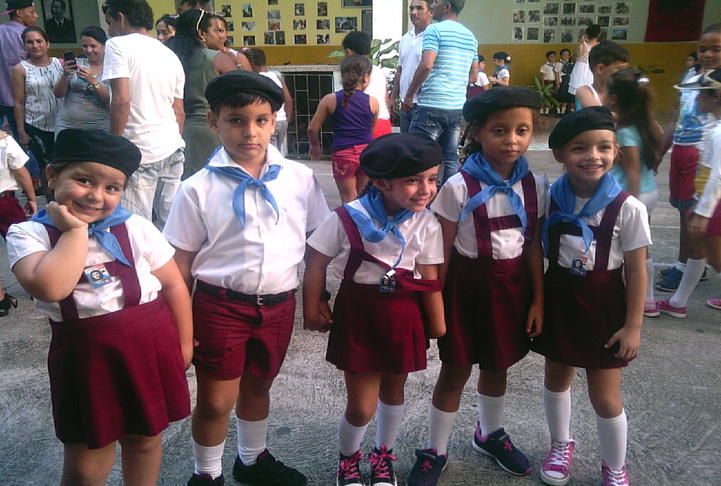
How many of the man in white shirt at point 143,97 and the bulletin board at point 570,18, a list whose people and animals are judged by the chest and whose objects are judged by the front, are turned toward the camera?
1

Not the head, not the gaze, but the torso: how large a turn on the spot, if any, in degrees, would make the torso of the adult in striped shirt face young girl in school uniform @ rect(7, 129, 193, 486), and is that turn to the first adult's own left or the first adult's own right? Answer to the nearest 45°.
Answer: approximately 135° to the first adult's own left

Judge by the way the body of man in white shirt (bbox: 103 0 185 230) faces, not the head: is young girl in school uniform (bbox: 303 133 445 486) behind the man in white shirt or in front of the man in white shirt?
behind

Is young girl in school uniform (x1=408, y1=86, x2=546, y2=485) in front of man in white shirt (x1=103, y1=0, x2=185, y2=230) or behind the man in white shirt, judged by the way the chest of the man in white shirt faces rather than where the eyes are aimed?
behind

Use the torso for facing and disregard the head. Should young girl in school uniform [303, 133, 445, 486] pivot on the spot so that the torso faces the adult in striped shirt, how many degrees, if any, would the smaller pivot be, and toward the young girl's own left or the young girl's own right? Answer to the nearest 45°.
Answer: approximately 180°

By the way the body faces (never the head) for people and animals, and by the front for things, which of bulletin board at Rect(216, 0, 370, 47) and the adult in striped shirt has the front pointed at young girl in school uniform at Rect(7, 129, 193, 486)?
the bulletin board

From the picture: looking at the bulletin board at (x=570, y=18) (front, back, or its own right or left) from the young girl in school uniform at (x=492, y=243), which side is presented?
front

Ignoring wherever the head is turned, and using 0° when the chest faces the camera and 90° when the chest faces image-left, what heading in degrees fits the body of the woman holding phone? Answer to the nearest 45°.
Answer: approximately 45°

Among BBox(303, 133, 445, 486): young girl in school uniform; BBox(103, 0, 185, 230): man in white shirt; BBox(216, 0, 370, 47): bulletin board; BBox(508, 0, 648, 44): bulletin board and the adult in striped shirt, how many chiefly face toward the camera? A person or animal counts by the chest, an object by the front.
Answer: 3

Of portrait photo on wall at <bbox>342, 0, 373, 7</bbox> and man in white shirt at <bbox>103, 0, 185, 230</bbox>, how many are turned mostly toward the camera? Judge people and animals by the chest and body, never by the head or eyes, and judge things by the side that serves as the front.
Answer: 1

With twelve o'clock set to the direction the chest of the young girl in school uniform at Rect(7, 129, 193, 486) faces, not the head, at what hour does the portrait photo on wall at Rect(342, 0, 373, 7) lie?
The portrait photo on wall is roughly at 7 o'clock from the young girl in school uniform.

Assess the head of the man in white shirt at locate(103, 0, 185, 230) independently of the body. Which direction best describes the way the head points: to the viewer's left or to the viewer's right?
to the viewer's left
